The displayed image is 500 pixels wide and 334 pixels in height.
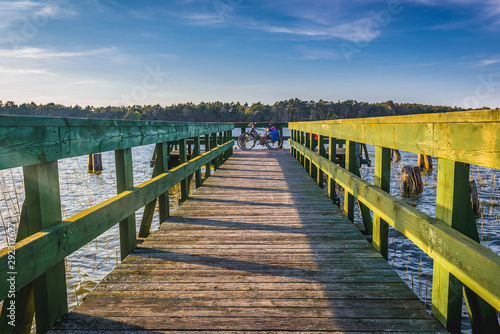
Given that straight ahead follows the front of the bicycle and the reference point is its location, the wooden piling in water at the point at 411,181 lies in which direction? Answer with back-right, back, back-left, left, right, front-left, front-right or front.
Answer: back-left

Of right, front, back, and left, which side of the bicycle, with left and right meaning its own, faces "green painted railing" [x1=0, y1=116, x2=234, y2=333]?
left

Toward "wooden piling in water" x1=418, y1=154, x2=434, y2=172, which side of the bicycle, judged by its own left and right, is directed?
back
